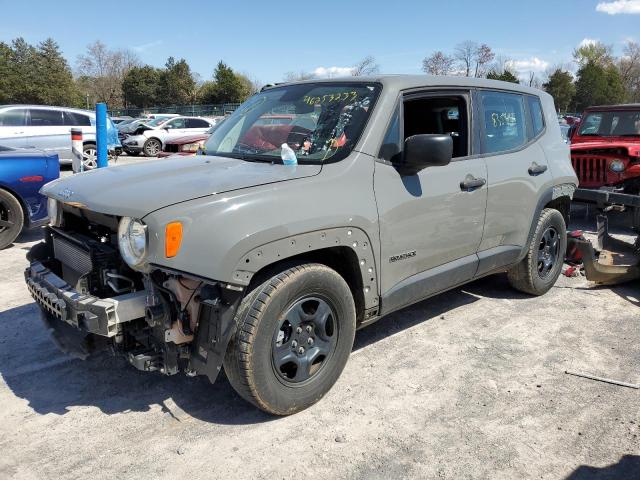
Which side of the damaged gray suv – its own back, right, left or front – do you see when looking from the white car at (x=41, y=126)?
right

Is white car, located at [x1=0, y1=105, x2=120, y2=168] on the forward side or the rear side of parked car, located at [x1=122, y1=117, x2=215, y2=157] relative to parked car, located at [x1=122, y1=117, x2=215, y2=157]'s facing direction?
on the forward side

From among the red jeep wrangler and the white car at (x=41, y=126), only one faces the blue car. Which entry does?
the red jeep wrangler

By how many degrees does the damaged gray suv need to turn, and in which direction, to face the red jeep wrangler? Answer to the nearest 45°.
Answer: approximately 180°

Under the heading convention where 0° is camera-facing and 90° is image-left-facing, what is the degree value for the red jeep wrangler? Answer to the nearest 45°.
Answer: approximately 45°

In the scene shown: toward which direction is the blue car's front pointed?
to the viewer's left

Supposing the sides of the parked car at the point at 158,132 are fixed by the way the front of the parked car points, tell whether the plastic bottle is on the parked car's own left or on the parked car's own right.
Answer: on the parked car's own left

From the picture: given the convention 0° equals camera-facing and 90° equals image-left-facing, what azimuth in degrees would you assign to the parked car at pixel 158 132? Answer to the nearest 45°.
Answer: approximately 45°
